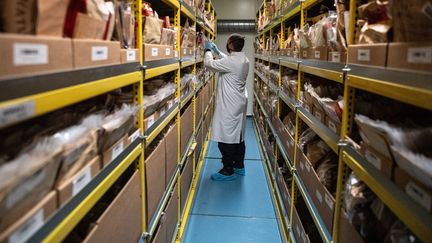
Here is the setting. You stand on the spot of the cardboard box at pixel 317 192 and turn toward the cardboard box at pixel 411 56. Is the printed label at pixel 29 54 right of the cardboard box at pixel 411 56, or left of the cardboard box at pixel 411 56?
right

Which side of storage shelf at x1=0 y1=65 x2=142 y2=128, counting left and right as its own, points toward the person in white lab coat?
left

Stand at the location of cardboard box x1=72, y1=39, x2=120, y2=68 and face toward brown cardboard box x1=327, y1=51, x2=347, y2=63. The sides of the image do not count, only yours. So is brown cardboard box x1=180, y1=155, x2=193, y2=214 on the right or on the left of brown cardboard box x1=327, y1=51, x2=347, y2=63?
left

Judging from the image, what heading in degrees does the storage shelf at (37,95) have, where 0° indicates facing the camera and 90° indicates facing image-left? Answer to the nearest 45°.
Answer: approximately 315°

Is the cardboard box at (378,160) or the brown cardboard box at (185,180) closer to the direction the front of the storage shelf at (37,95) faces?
the cardboard box

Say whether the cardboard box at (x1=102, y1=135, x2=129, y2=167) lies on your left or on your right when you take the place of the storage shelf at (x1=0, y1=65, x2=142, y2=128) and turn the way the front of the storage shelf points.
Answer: on your left

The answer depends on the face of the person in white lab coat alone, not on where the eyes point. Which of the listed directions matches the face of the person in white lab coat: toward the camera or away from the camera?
away from the camera

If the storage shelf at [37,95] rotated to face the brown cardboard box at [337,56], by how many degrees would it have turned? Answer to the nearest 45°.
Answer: approximately 90° to its left

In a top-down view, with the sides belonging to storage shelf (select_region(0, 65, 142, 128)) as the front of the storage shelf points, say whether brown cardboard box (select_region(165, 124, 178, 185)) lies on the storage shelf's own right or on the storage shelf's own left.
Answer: on the storage shelf's own left

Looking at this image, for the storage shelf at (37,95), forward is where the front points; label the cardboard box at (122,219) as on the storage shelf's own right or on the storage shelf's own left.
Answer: on the storage shelf's own left

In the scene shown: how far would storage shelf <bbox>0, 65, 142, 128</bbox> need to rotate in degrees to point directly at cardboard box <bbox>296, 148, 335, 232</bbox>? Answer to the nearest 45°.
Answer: approximately 90° to its left
